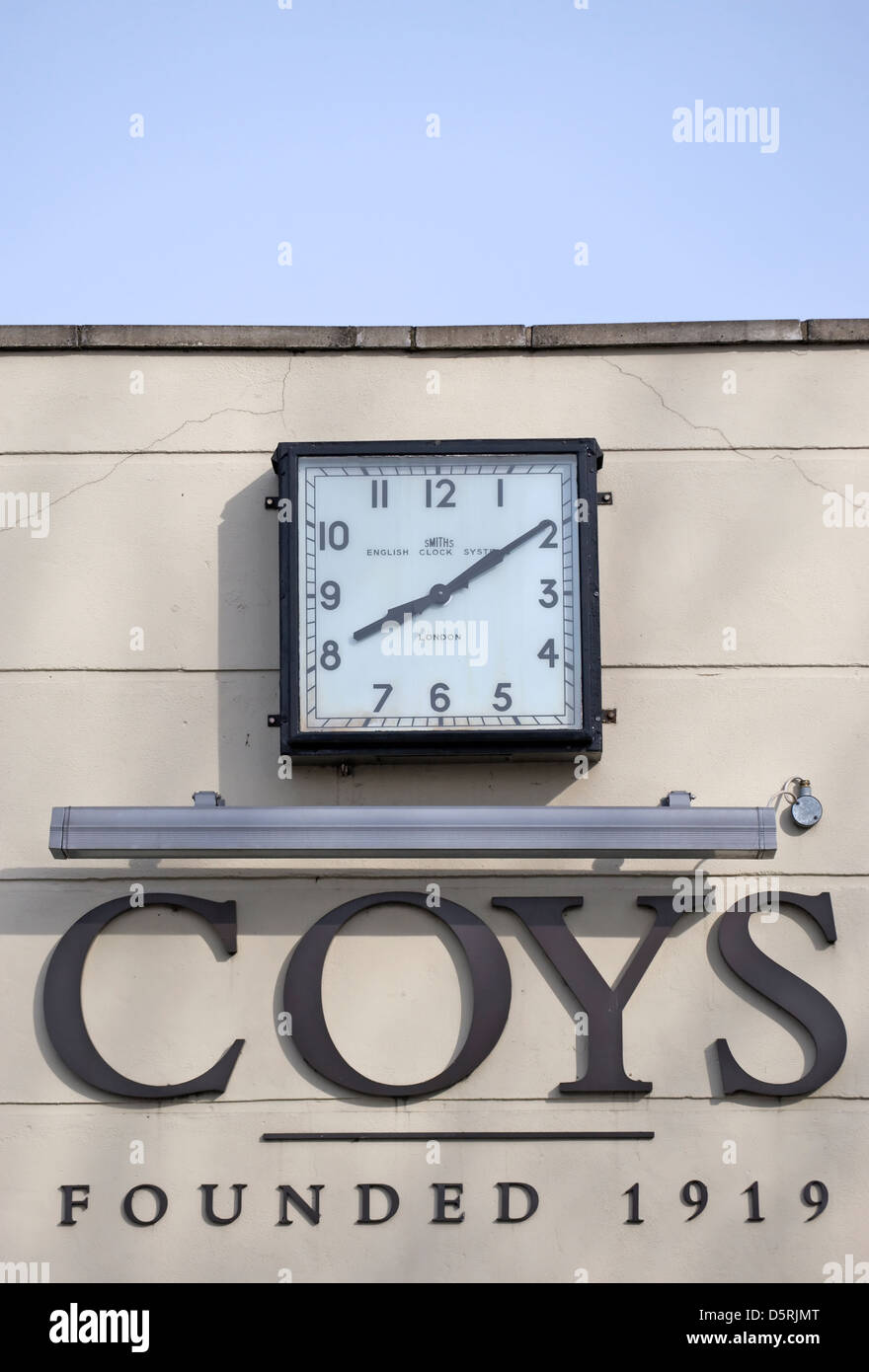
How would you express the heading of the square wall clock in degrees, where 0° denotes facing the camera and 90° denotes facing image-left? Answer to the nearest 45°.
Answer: approximately 0°
